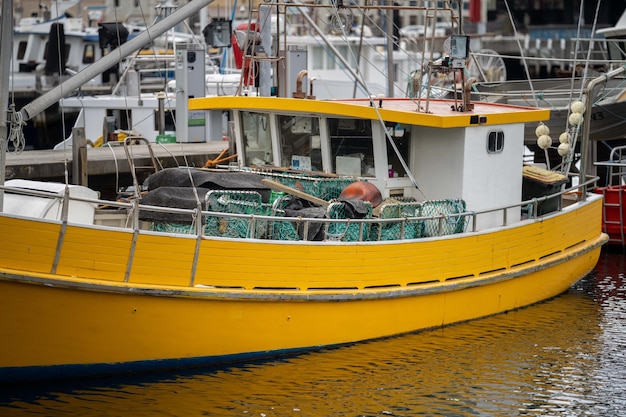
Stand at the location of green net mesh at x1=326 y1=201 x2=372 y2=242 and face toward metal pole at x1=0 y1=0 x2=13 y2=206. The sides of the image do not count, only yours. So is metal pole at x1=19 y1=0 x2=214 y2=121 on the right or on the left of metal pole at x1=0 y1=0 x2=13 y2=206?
right

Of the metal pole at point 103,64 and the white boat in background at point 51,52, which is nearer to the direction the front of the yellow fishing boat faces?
the metal pole

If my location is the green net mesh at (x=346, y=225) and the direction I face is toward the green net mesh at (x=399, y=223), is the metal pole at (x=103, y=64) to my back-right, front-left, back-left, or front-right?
back-left
